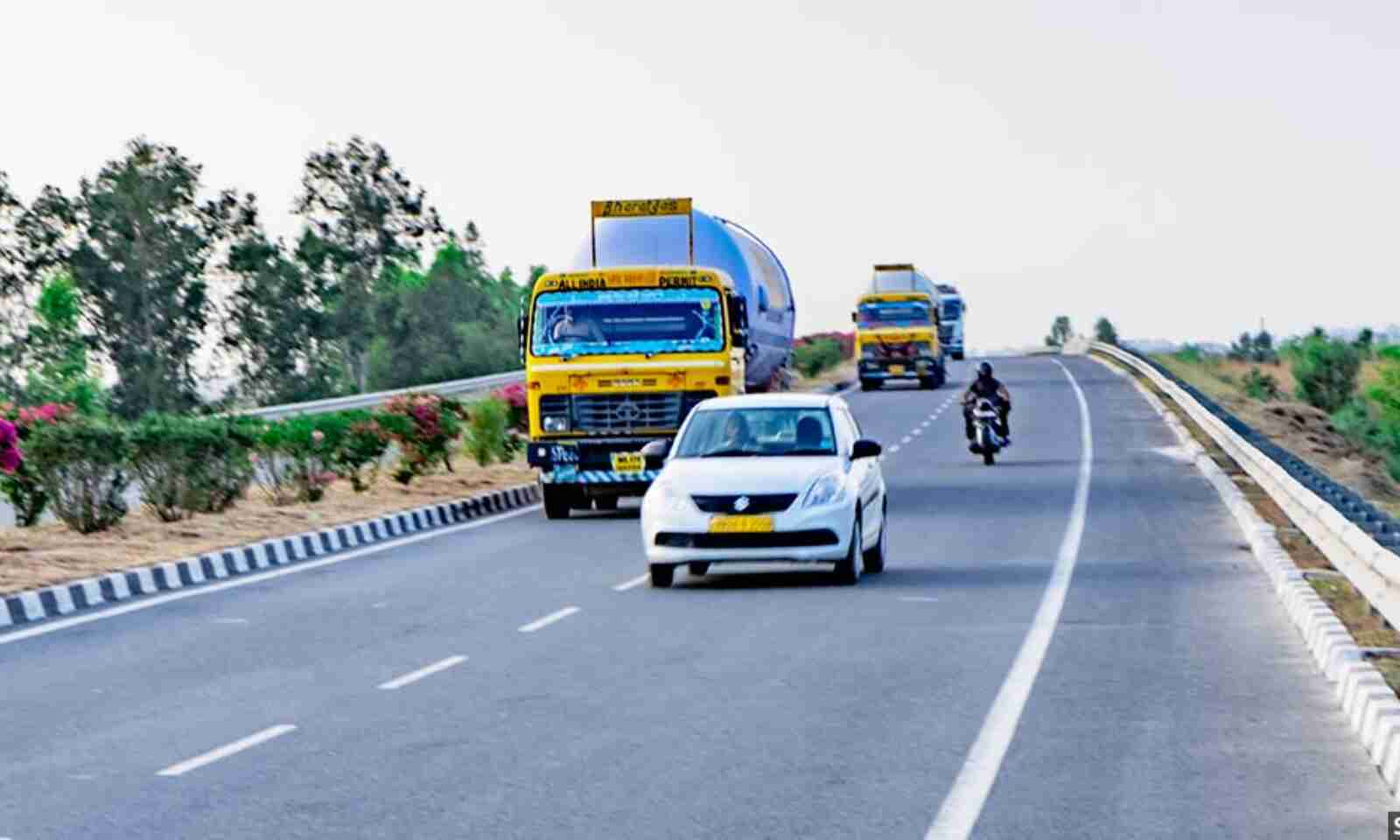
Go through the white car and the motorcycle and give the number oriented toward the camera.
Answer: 2

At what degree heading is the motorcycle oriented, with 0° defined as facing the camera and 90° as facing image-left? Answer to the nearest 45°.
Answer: approximately 0°

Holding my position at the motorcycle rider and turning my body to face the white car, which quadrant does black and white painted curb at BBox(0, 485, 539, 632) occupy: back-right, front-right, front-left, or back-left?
front-right

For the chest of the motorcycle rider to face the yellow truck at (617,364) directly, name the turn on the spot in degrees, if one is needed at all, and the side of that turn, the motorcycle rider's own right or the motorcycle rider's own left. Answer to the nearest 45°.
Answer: approximately 45° to the motorcycle rider's own right

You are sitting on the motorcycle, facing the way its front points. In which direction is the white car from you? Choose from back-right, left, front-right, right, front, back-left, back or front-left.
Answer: front

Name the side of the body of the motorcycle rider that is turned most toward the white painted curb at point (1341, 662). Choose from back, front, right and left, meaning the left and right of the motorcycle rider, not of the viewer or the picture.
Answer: front

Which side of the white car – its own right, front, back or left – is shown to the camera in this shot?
front

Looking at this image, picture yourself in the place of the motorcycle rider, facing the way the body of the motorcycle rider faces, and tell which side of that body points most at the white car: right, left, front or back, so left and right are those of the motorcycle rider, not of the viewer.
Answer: front

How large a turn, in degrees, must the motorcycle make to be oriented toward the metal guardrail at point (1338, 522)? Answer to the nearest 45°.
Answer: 0° — it already faces it

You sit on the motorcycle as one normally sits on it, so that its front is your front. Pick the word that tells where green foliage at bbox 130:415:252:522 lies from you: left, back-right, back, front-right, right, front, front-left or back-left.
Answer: front-right

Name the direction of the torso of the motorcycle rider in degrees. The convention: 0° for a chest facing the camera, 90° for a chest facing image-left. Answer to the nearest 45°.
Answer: approximately 0°

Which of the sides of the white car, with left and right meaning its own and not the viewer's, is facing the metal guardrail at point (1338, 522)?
left

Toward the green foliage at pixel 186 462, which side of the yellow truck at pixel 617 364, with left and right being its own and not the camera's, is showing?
right

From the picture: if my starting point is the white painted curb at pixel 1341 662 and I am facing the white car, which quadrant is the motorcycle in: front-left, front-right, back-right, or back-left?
front-right

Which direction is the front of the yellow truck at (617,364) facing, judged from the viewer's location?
facing the viewer
